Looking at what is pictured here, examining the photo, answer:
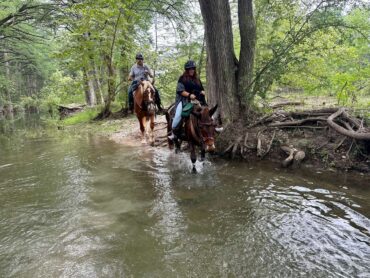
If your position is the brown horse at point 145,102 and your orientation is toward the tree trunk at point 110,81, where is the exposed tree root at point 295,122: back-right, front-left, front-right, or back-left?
back-right

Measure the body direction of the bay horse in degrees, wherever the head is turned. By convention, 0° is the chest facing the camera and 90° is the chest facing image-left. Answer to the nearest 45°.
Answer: approximately 315°

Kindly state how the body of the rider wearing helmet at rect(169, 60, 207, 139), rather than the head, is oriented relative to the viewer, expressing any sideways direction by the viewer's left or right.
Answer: facing the viewer and to the right of the viewer

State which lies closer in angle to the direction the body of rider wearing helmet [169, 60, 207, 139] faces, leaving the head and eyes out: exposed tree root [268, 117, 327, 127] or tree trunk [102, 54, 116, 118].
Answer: the exposed tree root

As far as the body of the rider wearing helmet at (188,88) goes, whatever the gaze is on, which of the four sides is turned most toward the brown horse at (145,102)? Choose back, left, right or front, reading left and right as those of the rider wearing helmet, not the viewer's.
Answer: back

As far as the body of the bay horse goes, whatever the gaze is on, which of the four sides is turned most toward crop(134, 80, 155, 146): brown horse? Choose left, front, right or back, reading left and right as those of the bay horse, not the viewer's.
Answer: back

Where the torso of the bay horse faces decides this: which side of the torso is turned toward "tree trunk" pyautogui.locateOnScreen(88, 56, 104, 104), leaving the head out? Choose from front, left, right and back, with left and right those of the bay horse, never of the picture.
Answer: back
